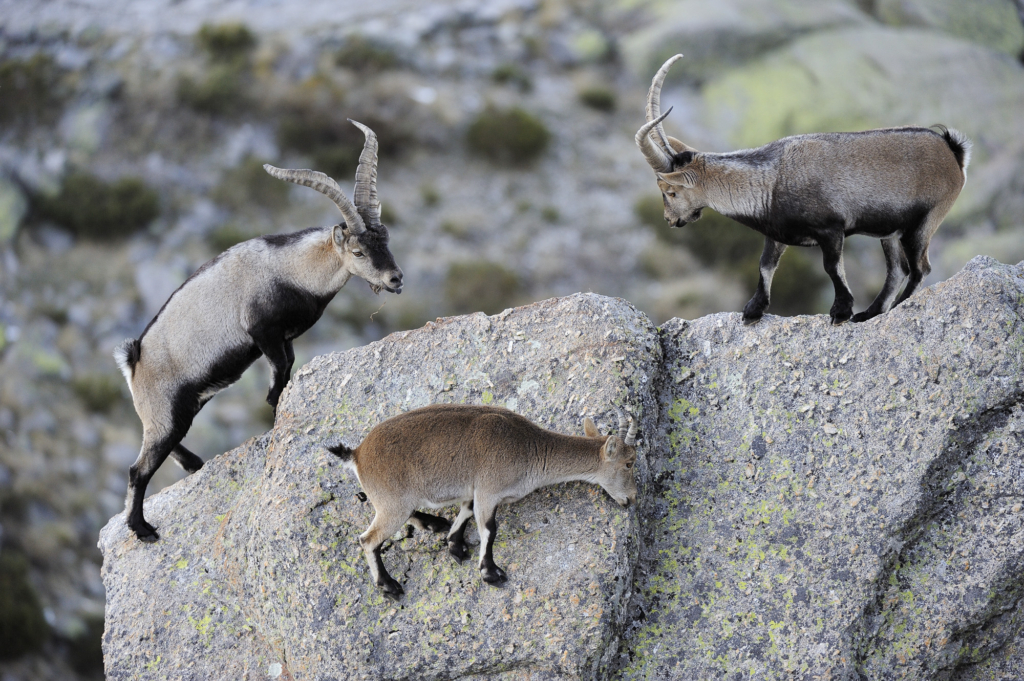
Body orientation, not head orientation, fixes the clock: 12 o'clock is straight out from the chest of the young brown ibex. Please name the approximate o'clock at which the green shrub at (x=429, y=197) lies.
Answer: The green shrub is roughly at 9 o'clock from the young brown ibex.

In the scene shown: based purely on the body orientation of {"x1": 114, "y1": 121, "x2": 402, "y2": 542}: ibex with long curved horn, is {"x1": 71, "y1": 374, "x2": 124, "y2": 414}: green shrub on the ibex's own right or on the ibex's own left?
on the ibex's own left

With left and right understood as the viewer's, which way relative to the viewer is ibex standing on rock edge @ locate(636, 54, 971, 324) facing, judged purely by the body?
facing to the left of the viewer

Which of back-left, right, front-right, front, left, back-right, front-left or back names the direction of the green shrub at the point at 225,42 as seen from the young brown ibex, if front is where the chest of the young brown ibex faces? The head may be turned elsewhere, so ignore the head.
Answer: left

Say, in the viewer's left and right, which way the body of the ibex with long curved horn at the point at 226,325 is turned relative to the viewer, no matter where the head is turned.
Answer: facing to the right of the viewer

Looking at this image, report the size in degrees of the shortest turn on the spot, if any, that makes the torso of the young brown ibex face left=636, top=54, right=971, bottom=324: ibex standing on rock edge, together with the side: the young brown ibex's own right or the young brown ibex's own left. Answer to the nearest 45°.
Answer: approximately 45° to the young brown ibex's own left

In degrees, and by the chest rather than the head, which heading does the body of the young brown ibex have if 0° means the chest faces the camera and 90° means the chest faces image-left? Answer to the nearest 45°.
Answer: approximately 270°

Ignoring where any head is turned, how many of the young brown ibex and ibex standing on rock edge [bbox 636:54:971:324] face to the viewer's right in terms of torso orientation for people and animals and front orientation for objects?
1

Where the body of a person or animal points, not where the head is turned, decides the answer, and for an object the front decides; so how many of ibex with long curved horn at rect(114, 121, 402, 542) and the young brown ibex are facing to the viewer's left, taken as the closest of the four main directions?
0

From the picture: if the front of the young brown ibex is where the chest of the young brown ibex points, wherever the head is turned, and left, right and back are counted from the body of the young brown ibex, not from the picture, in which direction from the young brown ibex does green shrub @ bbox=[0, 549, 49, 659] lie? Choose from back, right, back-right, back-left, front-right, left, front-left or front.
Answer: back-left

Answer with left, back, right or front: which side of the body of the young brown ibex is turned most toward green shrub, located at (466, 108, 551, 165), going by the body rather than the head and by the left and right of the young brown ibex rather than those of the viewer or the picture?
left

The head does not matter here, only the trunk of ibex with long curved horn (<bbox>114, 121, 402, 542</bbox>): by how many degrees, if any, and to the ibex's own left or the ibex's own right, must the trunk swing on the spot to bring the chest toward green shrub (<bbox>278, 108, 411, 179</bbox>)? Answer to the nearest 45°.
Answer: approximately 90° to the ibex's own left

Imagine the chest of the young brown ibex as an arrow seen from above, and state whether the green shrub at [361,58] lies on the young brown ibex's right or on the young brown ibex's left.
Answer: on the young brown ibex's left
